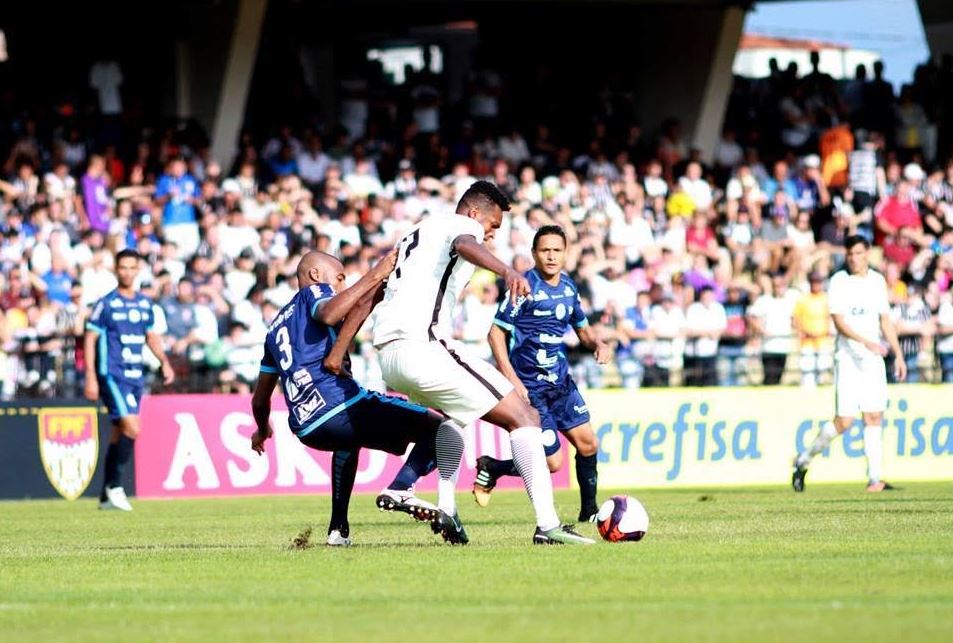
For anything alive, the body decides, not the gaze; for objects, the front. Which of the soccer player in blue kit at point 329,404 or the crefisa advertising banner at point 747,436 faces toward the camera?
the crefisa advertising banner

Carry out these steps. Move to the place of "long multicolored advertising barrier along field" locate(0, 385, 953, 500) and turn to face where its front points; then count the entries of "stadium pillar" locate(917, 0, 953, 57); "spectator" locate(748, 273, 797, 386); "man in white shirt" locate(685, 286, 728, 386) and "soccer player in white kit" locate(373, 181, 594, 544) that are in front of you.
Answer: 1

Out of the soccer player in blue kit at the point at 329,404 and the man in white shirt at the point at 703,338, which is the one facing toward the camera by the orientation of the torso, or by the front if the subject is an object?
the man in white shirt

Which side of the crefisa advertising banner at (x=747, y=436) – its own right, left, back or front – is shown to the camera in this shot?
front

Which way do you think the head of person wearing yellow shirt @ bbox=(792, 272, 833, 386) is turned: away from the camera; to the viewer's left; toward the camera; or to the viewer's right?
toward the camera

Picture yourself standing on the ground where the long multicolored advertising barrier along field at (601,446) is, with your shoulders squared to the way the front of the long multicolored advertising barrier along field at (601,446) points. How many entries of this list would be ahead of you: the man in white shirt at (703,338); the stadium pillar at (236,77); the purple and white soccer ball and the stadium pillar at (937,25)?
1

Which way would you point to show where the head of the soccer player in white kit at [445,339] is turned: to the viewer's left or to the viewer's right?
to the viewer's right

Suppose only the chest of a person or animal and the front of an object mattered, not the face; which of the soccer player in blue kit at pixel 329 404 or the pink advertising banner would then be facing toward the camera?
the pink advertising banner

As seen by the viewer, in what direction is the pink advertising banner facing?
toward the camera

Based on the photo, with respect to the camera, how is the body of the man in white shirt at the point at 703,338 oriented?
toward the camera

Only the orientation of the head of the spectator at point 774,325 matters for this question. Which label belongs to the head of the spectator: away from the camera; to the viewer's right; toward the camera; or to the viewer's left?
toward the camera

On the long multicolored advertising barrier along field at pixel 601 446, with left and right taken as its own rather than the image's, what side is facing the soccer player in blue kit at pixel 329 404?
front

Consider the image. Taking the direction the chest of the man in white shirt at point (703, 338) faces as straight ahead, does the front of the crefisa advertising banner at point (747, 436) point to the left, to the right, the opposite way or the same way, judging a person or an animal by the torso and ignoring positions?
the same way

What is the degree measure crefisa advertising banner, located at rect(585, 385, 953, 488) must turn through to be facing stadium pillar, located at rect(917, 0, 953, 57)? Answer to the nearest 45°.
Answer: approximately 180°

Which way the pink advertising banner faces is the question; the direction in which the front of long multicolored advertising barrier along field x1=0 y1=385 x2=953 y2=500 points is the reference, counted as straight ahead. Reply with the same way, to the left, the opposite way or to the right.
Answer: the same way

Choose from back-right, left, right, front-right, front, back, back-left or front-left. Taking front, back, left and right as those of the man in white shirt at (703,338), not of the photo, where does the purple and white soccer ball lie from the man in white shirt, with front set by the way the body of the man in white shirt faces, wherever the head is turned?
front

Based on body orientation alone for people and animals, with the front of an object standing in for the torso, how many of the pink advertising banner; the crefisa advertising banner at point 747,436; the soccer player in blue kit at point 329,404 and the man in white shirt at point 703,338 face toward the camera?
3
